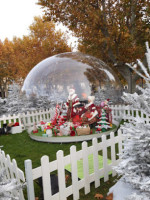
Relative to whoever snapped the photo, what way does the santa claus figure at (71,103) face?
facing the viewer and to the right of the viewer

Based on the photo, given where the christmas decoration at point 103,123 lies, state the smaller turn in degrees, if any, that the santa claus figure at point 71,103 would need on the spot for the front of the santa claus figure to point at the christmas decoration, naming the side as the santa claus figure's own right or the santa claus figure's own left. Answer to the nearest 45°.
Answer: approximately 45° to the santa claus figure's own left

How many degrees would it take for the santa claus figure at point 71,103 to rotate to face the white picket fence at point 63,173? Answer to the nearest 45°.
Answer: approximately 45° to its right

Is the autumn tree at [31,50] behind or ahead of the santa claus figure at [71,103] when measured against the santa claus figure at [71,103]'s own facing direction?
behind
